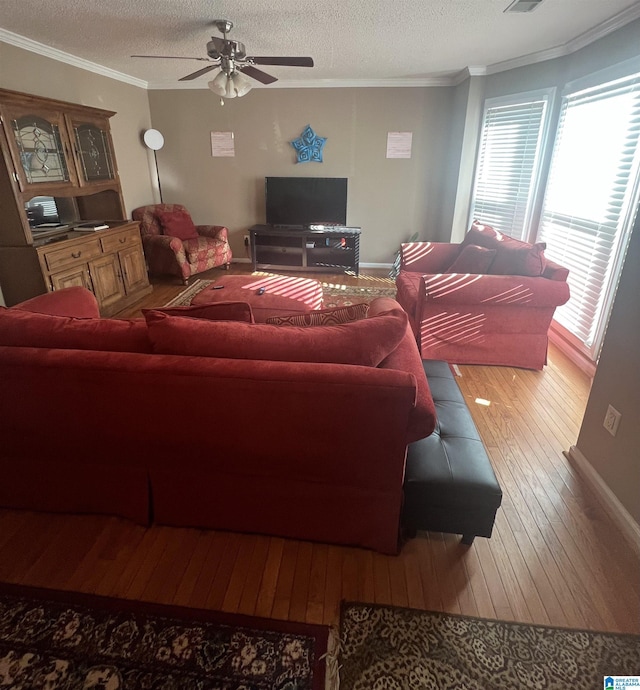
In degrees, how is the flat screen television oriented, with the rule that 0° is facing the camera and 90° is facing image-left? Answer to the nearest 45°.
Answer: approximately 0°

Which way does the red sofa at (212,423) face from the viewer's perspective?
away from the camera

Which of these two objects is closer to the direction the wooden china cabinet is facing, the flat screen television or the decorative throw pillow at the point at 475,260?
the decorative throw pillow

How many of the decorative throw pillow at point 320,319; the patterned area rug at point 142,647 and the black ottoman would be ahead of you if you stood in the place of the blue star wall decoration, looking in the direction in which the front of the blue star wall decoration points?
3

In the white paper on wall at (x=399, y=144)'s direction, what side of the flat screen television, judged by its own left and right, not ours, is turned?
left

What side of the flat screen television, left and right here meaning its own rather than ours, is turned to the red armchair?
right

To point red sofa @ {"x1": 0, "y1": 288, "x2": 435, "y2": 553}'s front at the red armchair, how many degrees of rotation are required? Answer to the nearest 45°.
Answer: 0° — it already faces it

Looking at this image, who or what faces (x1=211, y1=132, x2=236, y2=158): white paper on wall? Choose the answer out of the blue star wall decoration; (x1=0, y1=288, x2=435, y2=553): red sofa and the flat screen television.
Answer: the red sofa

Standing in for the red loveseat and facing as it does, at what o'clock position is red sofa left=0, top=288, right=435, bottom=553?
The red sofa is roughly at 10 o'clock from the red loveseat.

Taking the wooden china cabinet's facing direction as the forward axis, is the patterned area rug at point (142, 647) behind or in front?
in front

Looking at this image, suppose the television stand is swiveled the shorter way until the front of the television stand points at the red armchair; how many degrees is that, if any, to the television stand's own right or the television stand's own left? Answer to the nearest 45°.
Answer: approximately 90° to the television stand's own right
